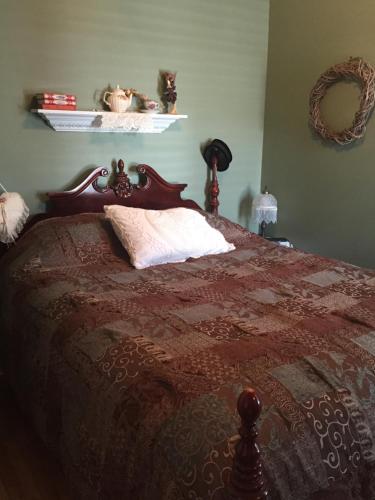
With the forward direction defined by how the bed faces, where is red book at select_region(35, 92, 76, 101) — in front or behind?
behind

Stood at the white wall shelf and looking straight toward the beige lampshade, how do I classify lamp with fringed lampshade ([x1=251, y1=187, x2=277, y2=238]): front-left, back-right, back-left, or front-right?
back-left

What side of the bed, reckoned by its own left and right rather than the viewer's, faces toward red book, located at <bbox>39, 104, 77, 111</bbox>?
back

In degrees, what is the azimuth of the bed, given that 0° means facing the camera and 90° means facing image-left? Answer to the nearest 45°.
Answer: approximately 315°

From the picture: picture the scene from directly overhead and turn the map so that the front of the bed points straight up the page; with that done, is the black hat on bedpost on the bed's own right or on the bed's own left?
on the bed's own left

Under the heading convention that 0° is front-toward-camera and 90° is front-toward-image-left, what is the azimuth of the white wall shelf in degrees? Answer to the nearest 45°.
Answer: approximately 0°

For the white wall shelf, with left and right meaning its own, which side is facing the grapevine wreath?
left
